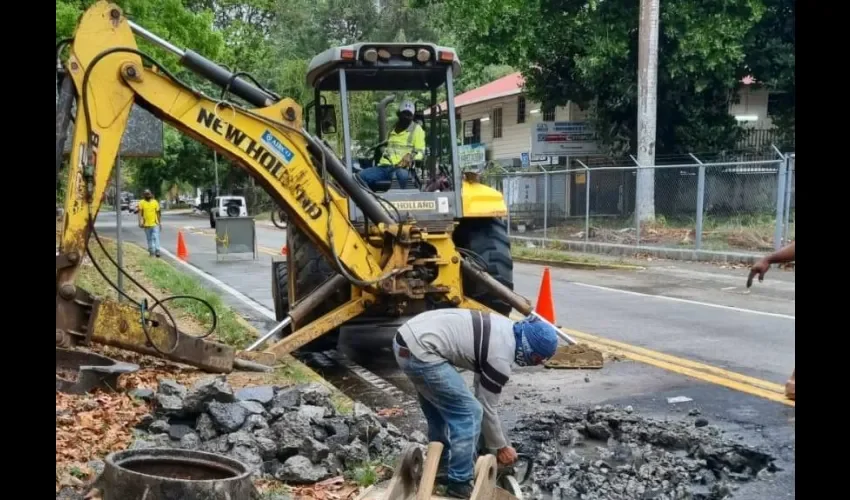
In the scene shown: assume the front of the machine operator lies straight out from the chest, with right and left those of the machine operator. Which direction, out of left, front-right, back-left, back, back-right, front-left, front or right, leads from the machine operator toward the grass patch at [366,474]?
front-left

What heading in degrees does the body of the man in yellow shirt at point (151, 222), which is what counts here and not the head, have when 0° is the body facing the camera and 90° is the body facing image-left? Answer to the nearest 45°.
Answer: approximately 0°

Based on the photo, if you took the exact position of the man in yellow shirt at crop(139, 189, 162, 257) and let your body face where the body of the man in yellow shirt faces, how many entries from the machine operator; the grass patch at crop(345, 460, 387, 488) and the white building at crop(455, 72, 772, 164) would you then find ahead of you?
2

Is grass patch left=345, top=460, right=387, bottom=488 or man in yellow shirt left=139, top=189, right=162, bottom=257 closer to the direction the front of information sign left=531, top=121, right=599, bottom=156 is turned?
the grass patch

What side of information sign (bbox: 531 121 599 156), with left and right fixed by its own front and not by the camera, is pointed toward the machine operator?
front

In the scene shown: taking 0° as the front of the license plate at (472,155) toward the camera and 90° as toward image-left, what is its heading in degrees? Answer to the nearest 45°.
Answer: approximately 0°

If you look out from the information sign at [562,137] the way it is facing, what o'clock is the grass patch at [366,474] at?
The grass patch is roughly at 12 o'clock from the information sign.
